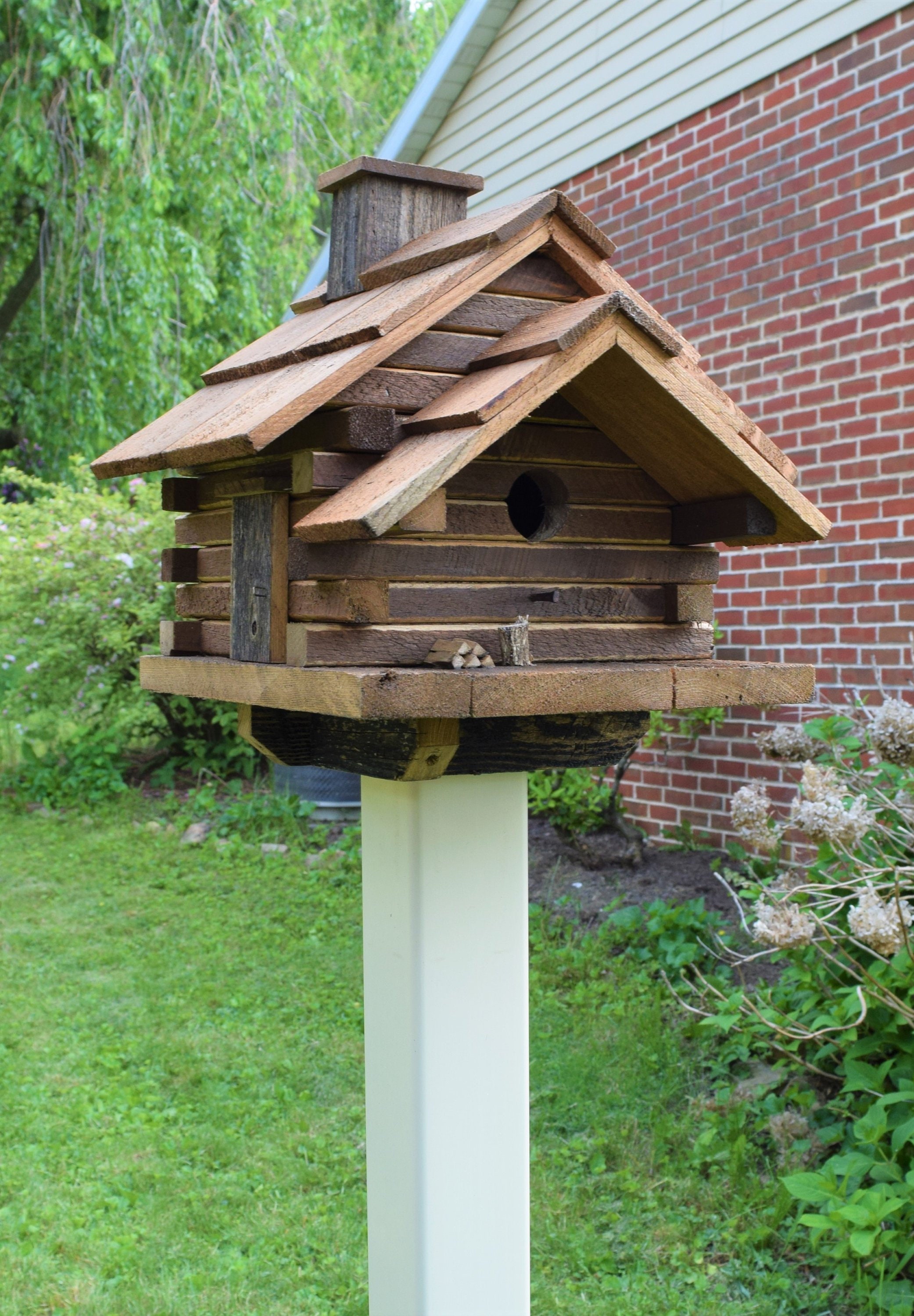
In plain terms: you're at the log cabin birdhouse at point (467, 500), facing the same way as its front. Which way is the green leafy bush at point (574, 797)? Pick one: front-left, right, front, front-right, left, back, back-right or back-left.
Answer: back-left

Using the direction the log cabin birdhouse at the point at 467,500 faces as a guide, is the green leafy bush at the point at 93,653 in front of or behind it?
behind

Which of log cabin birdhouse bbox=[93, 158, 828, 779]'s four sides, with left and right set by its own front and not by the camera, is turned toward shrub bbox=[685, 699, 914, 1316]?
left

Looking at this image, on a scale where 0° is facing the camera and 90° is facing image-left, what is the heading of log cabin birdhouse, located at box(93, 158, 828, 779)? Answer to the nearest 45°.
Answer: approximately 315°
